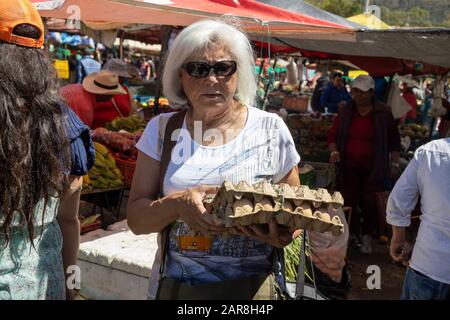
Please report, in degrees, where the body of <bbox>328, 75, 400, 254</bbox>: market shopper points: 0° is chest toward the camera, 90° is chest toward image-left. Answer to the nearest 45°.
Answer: approximately 0°

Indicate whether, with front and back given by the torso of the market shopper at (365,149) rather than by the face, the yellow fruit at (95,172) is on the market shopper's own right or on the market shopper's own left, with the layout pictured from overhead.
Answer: on the market shopper's own right

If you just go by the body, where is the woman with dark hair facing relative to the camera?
away from the camera

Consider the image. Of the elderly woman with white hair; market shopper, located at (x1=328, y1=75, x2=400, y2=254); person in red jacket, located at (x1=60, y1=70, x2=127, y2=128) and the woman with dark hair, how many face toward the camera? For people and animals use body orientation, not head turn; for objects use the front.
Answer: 2

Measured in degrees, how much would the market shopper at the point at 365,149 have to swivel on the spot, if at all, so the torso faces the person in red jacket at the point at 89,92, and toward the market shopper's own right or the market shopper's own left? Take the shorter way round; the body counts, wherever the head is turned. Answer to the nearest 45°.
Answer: approximately 90° to the market shopper's own right

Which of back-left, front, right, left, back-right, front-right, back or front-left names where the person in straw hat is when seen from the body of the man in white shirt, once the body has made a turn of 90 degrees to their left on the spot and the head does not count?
front-right

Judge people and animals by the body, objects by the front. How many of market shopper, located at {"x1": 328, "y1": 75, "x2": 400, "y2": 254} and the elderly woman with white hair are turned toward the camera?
2

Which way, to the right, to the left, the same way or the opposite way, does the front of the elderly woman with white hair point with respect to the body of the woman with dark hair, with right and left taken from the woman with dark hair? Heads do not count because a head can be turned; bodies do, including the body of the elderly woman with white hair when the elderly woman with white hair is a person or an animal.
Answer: the opposite way

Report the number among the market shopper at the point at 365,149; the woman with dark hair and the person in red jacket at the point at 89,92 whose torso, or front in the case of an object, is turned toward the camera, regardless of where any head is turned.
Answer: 1

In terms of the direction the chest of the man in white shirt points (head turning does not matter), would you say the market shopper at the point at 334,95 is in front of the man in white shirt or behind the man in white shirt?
in front

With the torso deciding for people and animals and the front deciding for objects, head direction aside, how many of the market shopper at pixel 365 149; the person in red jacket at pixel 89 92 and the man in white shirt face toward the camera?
1
